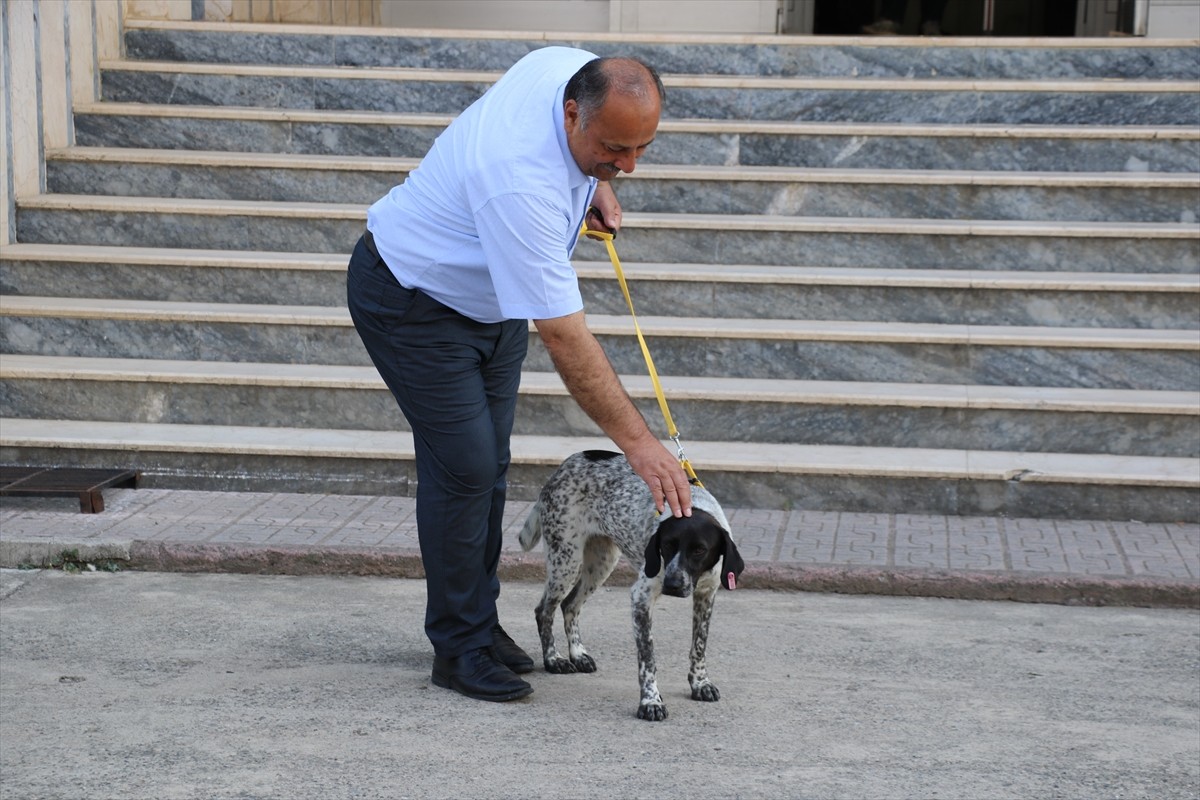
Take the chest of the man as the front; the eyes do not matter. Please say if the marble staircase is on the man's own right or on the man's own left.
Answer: on the man's own left

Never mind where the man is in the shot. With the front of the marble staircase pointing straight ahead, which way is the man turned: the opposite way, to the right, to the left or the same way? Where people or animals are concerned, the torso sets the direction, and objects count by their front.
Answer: to the left

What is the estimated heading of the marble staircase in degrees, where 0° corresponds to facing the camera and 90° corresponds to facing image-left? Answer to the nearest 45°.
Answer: approximately 0°

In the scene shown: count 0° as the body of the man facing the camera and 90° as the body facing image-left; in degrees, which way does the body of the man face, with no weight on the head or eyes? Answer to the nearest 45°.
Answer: approximately 270°

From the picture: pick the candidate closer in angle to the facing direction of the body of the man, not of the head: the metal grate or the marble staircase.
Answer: the marble staircase

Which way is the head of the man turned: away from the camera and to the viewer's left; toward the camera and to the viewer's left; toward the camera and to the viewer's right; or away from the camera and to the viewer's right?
toward the camera and to the viewer's right

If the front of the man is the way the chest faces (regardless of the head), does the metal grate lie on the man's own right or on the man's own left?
on the man's own left

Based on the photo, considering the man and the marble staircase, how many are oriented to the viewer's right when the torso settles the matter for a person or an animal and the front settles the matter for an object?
1
